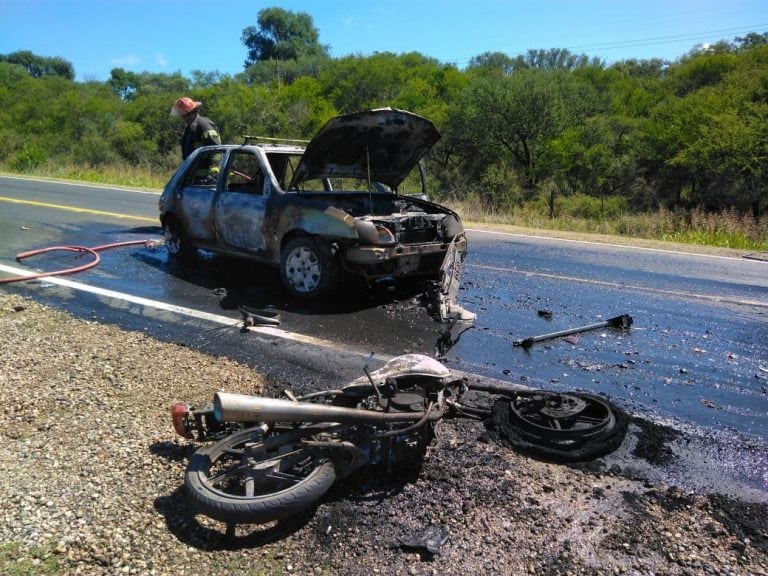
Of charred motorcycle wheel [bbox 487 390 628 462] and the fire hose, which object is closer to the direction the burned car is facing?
the charred motorcycle wheel

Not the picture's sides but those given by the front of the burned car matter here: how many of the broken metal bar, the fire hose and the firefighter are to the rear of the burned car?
2

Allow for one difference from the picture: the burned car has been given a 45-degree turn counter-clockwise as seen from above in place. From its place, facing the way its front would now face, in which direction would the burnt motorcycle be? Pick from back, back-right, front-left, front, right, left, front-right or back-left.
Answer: right

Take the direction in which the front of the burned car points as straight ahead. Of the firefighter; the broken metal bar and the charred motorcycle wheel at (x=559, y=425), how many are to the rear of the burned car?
1

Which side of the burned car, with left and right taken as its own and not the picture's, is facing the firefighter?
back

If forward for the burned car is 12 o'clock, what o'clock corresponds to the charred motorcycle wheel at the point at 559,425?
The charred motorcycle wheel is roughly at 1 o'clock from the burned car.
